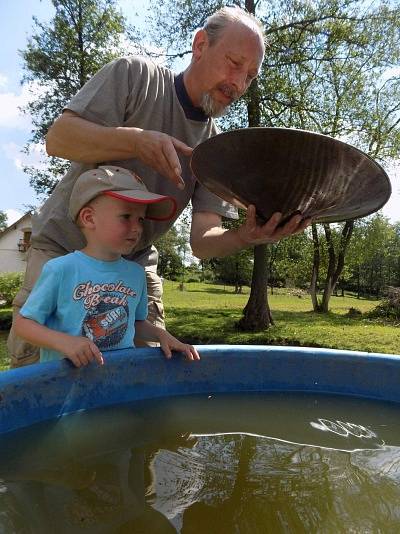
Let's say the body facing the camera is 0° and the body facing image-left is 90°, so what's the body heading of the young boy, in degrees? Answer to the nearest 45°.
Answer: approximately 315°

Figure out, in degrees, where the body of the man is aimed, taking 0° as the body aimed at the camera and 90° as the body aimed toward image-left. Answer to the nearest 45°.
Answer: approximately 315°

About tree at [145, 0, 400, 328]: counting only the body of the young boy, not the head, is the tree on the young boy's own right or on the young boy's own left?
on the young boy's own left

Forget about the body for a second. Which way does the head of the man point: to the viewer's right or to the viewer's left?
to the viewer's right

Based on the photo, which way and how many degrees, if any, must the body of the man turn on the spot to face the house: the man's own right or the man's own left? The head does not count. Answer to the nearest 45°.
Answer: approximately 135° to the man's own left

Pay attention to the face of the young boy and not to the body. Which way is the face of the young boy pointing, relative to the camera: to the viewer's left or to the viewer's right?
to the viewer's right
